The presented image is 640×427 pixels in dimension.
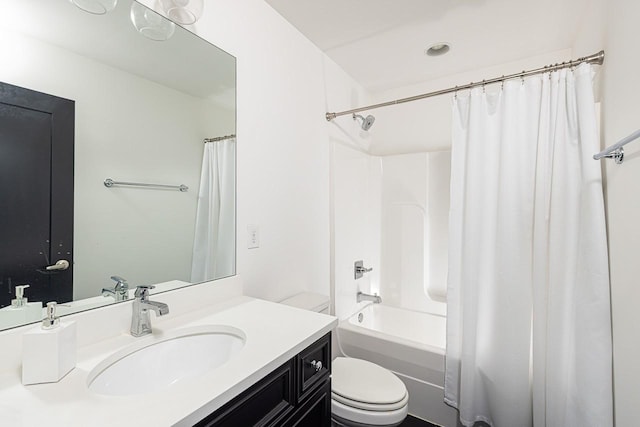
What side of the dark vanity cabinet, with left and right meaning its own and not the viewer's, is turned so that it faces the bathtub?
left

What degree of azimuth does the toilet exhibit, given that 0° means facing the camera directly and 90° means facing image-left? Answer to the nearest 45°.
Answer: approximately 315°

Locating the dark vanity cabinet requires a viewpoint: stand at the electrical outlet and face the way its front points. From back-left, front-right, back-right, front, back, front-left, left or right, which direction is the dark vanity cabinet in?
front-right

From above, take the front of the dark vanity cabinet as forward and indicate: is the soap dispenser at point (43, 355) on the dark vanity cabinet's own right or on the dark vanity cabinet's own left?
on the dark vanity cabinet's own right

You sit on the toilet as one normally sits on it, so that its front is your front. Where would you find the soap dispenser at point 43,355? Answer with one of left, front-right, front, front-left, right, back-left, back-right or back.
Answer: right

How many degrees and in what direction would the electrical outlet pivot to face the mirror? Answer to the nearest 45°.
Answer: approximately 90° to its right

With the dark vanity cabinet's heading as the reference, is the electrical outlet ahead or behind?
behind

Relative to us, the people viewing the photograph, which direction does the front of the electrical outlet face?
facing the viewer and to the right of the viewer
